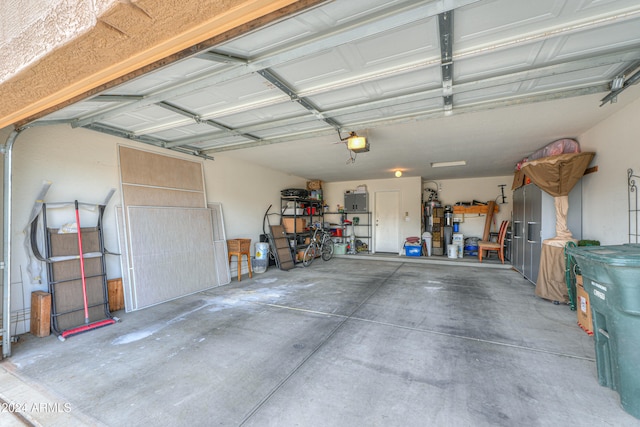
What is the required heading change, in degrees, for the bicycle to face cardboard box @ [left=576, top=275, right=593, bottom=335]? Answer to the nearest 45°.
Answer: approximately 90° to its left

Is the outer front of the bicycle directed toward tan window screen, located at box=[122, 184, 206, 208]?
yes

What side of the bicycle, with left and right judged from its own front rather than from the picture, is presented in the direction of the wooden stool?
front

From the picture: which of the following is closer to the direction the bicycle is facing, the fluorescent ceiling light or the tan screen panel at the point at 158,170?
the tan screen panel

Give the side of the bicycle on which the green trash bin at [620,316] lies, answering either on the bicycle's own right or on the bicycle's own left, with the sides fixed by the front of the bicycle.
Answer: on the bicycle's own left

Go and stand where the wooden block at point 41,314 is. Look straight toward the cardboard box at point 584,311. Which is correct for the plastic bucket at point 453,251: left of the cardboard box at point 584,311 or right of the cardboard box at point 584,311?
left

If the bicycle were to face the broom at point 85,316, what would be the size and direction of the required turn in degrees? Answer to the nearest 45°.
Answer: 0° — it already faces it
